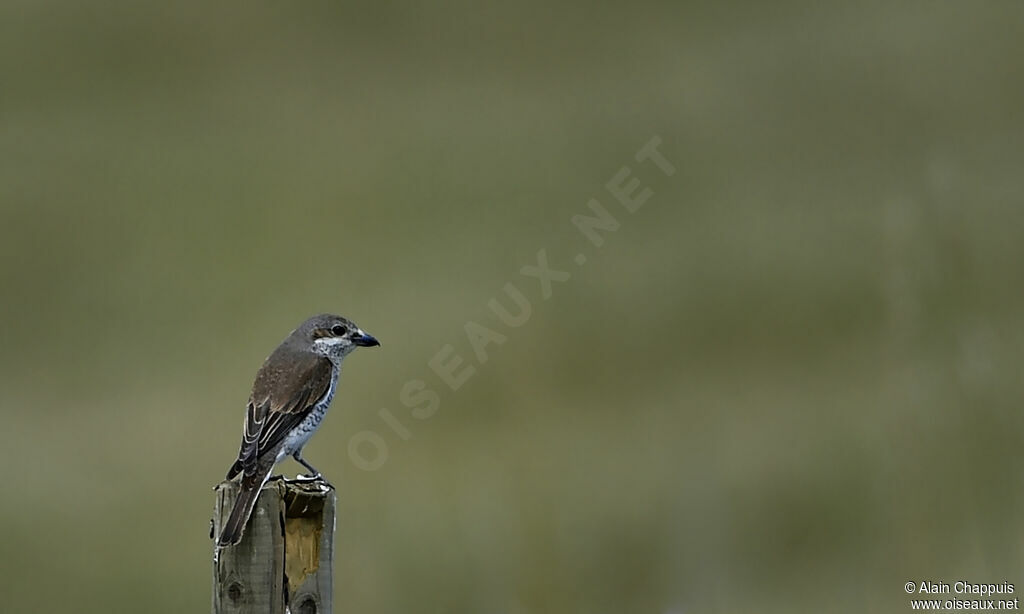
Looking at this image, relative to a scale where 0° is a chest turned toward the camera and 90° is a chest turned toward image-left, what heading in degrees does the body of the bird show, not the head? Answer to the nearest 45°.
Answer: approximately 225°
